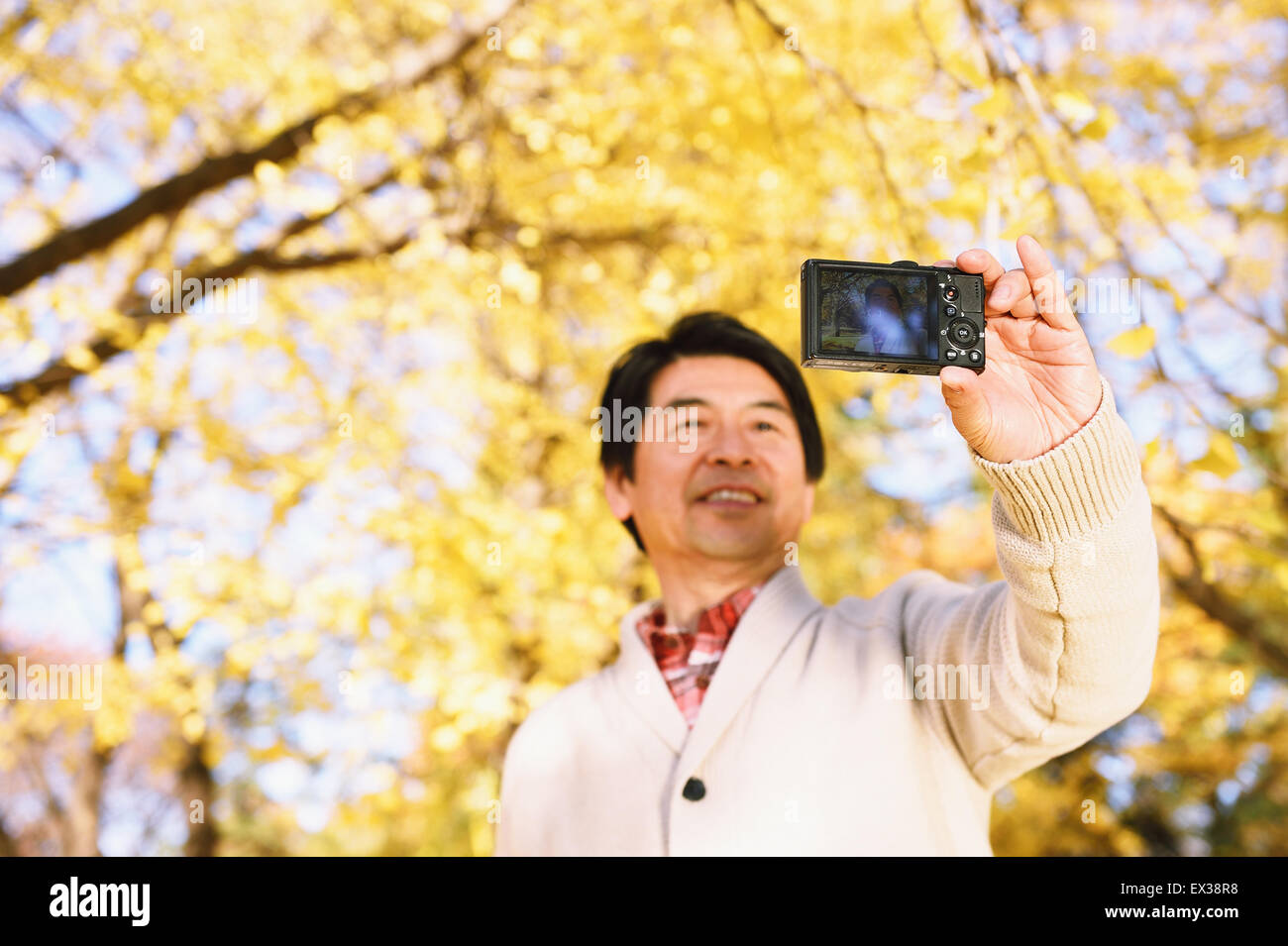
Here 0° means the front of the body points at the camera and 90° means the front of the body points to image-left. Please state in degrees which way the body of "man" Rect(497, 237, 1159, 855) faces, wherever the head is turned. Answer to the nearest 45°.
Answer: approximately 0°
